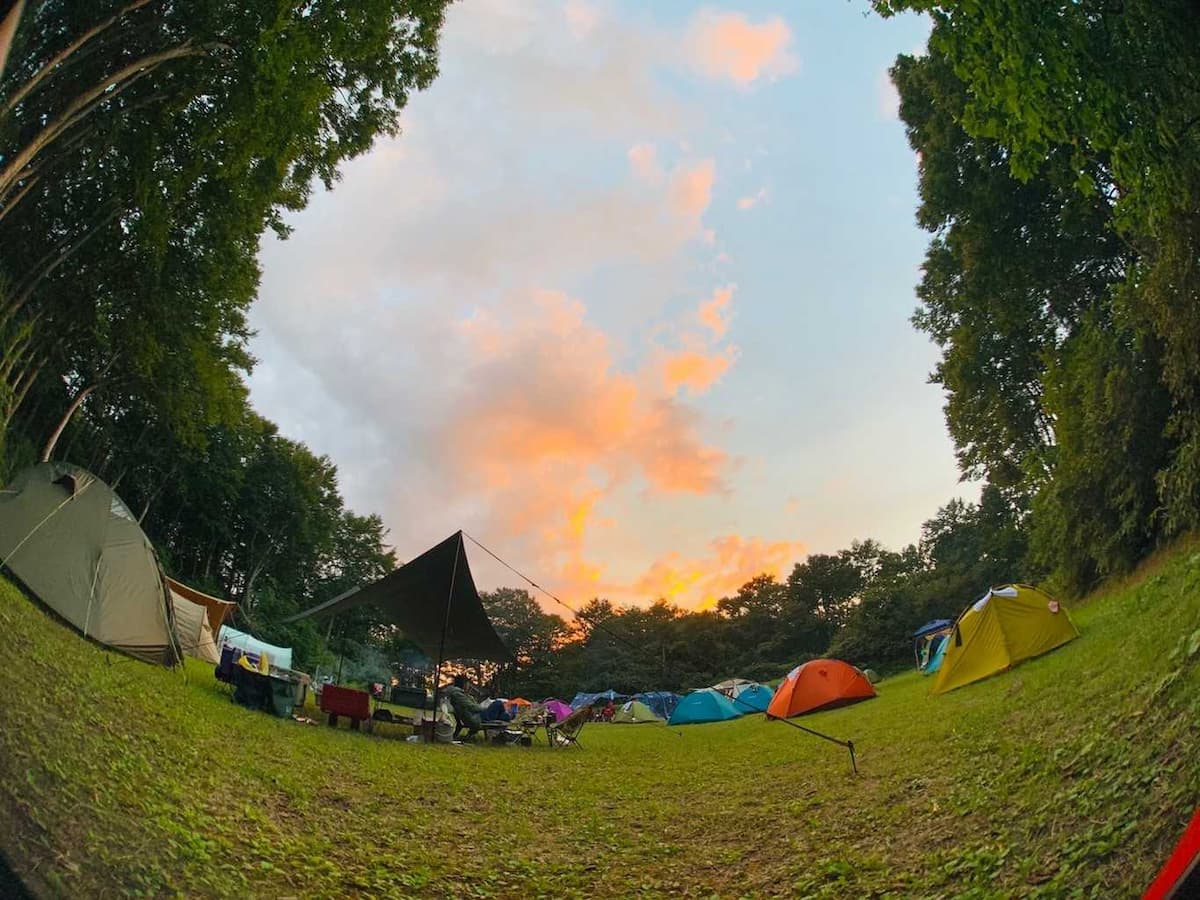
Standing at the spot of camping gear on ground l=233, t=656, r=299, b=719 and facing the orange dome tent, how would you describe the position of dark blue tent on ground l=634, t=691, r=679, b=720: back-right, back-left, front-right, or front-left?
front-left
